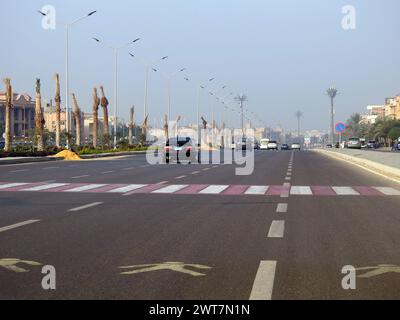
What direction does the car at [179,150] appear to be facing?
away from the camera

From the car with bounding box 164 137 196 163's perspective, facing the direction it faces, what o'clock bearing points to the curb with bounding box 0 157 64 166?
The curb is roughly at 9 o'clock from the car.
